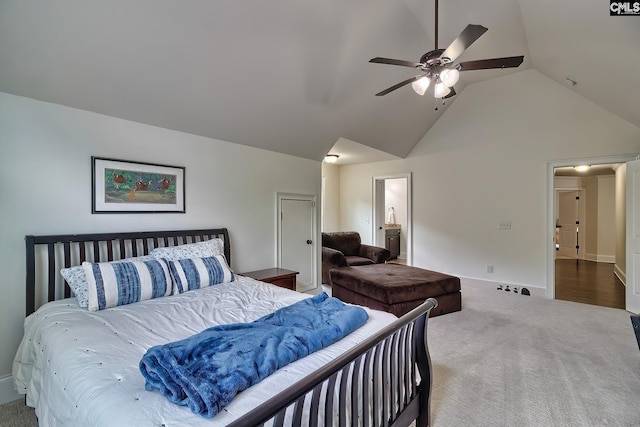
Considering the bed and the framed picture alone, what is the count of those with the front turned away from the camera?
0

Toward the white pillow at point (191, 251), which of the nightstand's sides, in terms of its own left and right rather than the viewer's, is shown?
right

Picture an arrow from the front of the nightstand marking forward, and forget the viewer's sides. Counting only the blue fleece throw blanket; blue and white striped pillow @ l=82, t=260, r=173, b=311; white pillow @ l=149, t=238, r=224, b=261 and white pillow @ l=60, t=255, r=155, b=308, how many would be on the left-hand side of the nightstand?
0

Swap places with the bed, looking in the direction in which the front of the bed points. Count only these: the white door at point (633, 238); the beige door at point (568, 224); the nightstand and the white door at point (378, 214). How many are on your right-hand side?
0

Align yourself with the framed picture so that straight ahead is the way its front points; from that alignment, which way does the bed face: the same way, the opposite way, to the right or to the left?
the same way

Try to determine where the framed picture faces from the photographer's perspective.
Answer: facing the viewer and to the right of the viewer

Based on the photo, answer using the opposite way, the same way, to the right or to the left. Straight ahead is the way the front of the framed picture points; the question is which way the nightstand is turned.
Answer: the same way

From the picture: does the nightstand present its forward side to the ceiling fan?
yes

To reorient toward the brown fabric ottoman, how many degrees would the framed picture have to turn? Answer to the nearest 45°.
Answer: approximately 45° to its left

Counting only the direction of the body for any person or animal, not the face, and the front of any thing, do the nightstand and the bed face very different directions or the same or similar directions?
same or similar directions

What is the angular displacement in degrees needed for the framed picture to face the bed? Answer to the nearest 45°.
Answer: approximately 45° to its right

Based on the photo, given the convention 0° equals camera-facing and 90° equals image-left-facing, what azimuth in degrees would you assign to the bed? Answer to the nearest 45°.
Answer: approximately 315°

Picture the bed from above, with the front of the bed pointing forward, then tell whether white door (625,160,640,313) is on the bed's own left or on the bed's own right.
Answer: on the bed's own left

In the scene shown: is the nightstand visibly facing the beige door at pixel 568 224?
no

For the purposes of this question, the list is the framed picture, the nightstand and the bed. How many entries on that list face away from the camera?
0

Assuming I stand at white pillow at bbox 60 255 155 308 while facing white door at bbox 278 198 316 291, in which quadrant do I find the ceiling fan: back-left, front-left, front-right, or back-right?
front-right

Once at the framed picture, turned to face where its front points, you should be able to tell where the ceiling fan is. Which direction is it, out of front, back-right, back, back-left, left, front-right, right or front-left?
front

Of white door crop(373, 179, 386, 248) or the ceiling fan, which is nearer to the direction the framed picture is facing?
the ceiling fan

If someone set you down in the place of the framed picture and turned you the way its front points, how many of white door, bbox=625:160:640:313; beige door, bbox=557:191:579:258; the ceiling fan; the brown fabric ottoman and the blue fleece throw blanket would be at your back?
0

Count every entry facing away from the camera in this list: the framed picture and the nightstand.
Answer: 0

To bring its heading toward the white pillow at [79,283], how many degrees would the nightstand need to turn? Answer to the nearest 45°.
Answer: approximately 90° to its right
